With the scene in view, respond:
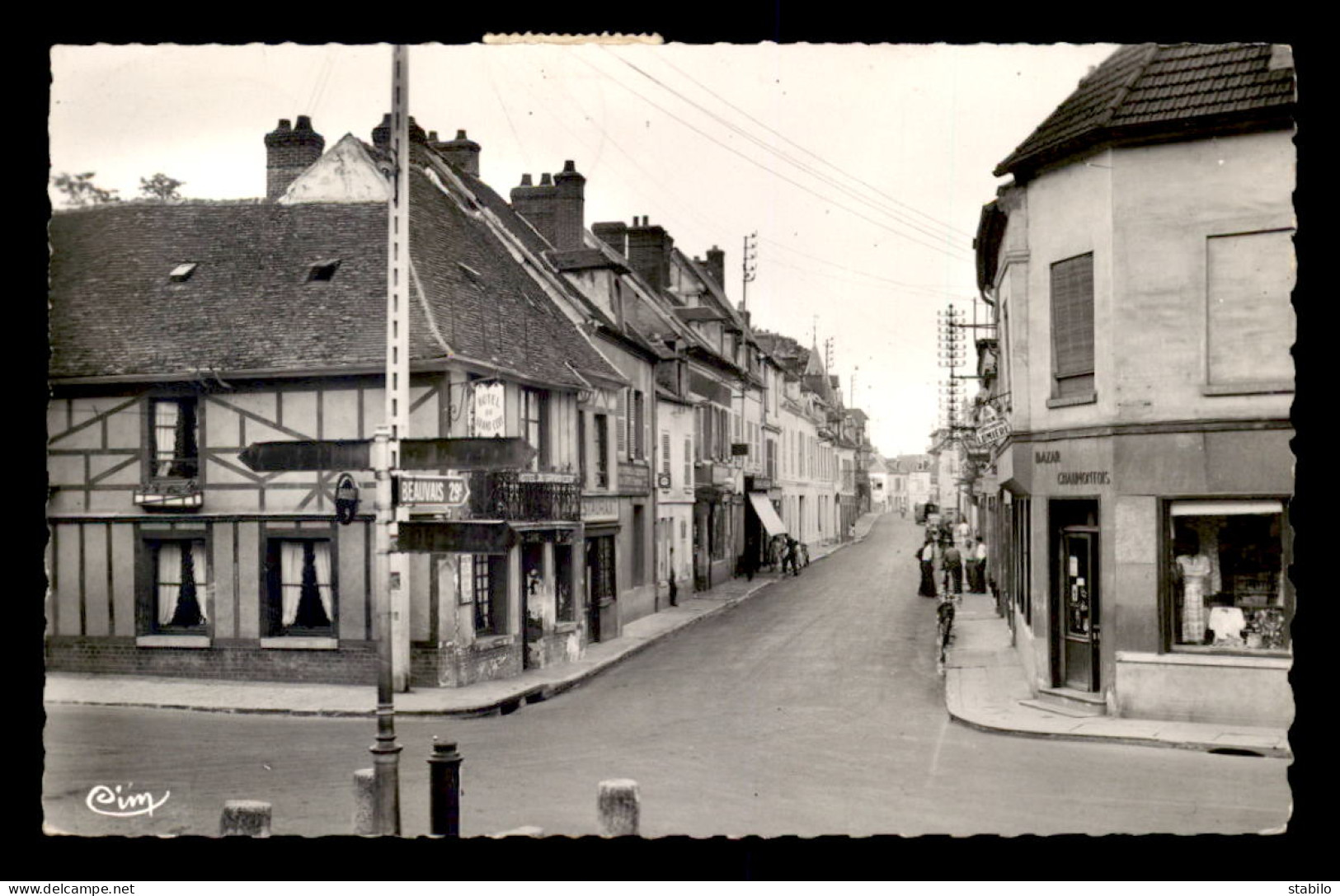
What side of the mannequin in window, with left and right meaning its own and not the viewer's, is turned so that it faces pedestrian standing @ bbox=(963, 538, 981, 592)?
back

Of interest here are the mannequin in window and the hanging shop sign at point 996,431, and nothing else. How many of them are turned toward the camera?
2

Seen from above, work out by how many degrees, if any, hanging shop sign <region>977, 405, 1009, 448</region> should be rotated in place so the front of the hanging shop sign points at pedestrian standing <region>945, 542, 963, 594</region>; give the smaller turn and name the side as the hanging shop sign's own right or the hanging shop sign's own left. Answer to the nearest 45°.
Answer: approximately 180°

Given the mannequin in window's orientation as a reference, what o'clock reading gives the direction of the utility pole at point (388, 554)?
The utility pole is roughly at 1 o'clock from the mannequin in window.

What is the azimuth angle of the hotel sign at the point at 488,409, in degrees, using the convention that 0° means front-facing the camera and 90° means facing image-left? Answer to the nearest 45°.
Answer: approximately 0°

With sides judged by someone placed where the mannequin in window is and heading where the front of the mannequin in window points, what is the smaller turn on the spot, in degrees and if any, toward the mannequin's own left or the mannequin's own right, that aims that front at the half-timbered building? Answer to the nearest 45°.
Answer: approximately 90° to the mannequin's own right

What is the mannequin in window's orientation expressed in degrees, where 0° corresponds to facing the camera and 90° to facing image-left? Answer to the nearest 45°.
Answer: approximately 0°

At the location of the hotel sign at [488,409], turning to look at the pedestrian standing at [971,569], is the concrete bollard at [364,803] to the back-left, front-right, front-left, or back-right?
back-right
